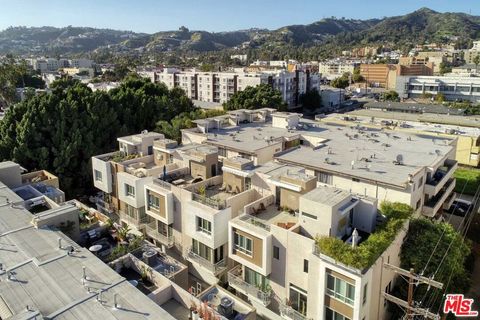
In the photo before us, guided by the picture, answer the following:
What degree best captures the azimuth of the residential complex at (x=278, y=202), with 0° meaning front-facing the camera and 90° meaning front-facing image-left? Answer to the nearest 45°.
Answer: approximately 45°

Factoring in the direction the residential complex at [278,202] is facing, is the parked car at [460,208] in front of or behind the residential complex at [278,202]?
behind

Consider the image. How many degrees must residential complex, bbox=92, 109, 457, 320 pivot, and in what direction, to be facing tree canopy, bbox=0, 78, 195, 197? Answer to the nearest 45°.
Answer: approximately 90° to its right
